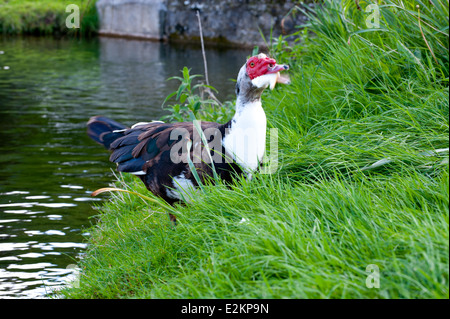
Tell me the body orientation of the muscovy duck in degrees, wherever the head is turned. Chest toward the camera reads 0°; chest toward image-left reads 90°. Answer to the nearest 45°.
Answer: approximately 270°
